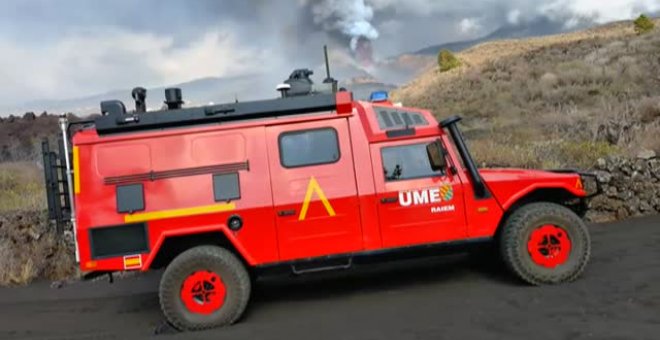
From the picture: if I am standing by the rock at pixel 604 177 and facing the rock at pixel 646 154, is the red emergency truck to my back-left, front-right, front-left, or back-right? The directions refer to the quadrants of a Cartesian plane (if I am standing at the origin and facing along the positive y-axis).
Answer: back-right

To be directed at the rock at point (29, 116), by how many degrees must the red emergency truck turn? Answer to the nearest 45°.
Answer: approximately 135° to its left

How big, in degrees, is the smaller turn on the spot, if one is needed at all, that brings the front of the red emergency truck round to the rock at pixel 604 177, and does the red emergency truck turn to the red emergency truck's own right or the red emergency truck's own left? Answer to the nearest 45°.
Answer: approximately 45° to the red emergency truck's own left

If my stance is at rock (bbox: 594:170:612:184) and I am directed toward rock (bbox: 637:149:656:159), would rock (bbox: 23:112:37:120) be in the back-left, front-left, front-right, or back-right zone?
back-left

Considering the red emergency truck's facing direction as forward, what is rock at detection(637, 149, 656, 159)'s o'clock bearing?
The rock is roughly at 11 o'clock from the red emergency truck.

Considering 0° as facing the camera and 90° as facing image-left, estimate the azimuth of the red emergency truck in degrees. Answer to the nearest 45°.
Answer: approximately 270°
